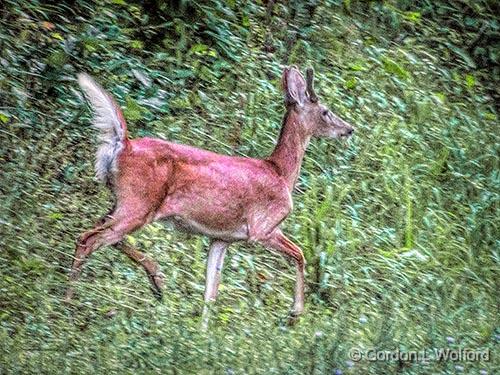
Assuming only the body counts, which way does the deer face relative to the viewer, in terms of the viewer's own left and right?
facing to the right of the viewer
